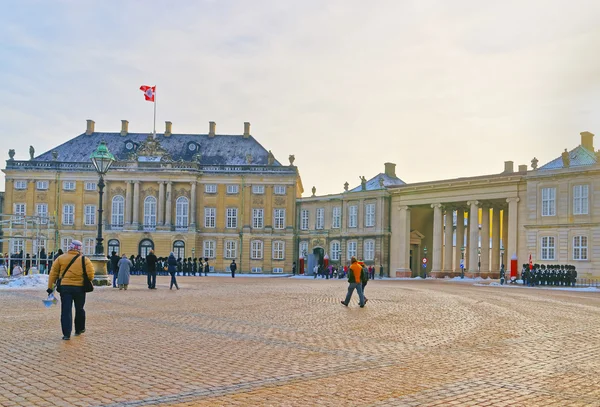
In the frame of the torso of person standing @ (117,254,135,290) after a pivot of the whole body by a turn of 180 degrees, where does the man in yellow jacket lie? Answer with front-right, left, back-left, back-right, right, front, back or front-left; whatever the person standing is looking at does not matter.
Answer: front

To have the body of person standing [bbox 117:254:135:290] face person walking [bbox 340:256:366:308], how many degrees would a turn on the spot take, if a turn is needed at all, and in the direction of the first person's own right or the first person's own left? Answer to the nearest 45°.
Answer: approximately 135° to the first person's own right

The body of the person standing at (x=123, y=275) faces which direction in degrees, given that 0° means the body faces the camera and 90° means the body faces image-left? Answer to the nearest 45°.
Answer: approximately 180°
